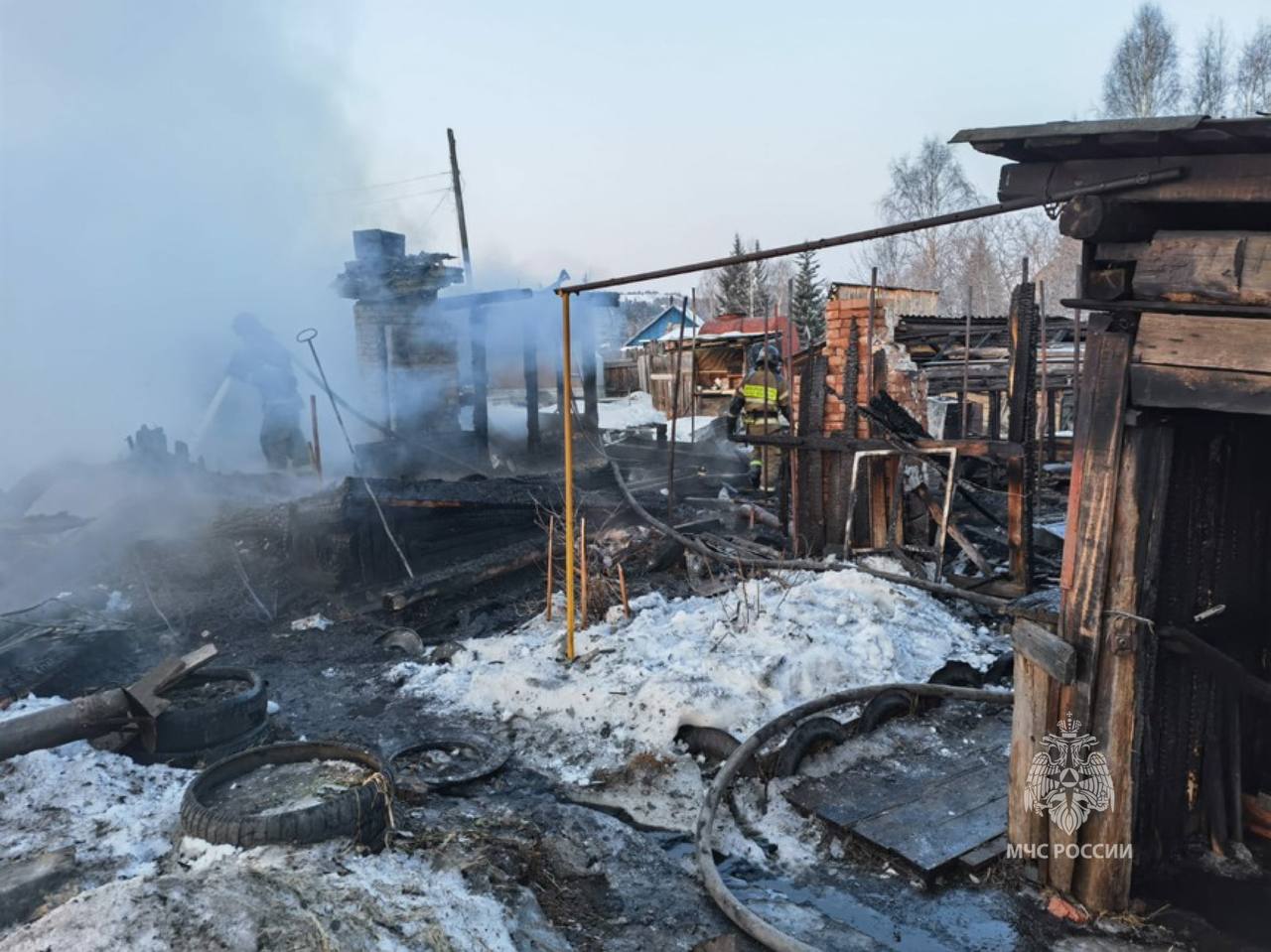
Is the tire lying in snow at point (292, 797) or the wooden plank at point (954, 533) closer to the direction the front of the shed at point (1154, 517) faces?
the tire lying in snow

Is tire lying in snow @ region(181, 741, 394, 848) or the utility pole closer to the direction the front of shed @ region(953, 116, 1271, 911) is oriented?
the tire lying in snow

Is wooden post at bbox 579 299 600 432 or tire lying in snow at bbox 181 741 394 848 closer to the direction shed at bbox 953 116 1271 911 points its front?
the tire lying in snow

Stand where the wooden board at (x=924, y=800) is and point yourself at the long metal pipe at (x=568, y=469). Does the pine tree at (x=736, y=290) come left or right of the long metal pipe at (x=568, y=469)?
right
